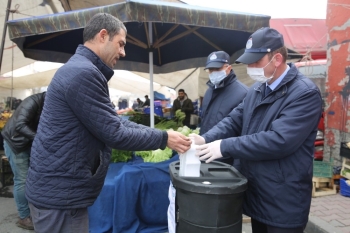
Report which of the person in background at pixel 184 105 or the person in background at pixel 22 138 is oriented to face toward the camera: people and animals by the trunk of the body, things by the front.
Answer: the person in background at pixel 184 105

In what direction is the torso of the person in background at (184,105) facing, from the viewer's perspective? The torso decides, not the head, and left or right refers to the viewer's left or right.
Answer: facing the viewer

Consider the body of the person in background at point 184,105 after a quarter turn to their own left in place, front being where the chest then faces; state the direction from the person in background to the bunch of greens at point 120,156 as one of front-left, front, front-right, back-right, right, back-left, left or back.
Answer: right

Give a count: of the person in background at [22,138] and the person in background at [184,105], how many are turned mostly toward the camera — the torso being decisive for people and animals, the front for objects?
1

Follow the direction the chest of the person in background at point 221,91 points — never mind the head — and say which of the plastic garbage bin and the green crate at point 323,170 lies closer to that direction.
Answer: the plastic garbage bin

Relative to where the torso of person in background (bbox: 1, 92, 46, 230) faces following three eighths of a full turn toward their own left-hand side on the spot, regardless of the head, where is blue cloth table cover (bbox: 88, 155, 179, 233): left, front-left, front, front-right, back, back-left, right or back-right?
back

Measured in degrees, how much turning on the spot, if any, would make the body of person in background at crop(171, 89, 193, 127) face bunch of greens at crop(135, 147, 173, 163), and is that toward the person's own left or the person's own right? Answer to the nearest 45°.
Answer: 0° — they already face it

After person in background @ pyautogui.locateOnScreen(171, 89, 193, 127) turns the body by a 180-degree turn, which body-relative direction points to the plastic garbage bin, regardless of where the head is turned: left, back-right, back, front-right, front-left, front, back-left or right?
back

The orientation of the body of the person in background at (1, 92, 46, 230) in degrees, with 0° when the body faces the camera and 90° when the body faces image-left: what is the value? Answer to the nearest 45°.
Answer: approximately 270°

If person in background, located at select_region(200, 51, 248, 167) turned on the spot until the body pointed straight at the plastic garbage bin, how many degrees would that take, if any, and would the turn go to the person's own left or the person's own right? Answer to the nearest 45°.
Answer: approximately 45° to the person's own left

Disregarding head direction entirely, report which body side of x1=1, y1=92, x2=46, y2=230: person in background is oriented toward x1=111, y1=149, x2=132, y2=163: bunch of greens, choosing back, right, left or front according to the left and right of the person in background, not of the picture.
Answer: front

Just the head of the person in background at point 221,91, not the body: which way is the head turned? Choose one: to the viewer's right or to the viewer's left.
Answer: to the viewer's left

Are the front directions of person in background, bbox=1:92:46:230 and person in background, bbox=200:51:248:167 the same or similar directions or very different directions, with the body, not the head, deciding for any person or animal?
very different directions

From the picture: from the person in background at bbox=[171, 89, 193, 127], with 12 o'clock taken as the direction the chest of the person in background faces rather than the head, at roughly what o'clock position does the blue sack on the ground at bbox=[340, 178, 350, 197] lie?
The blue sack on the ground is roughly at 11 o'clock from the person in background.

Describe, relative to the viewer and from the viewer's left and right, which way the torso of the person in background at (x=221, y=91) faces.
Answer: facing the viewer and to the left of the viewer
